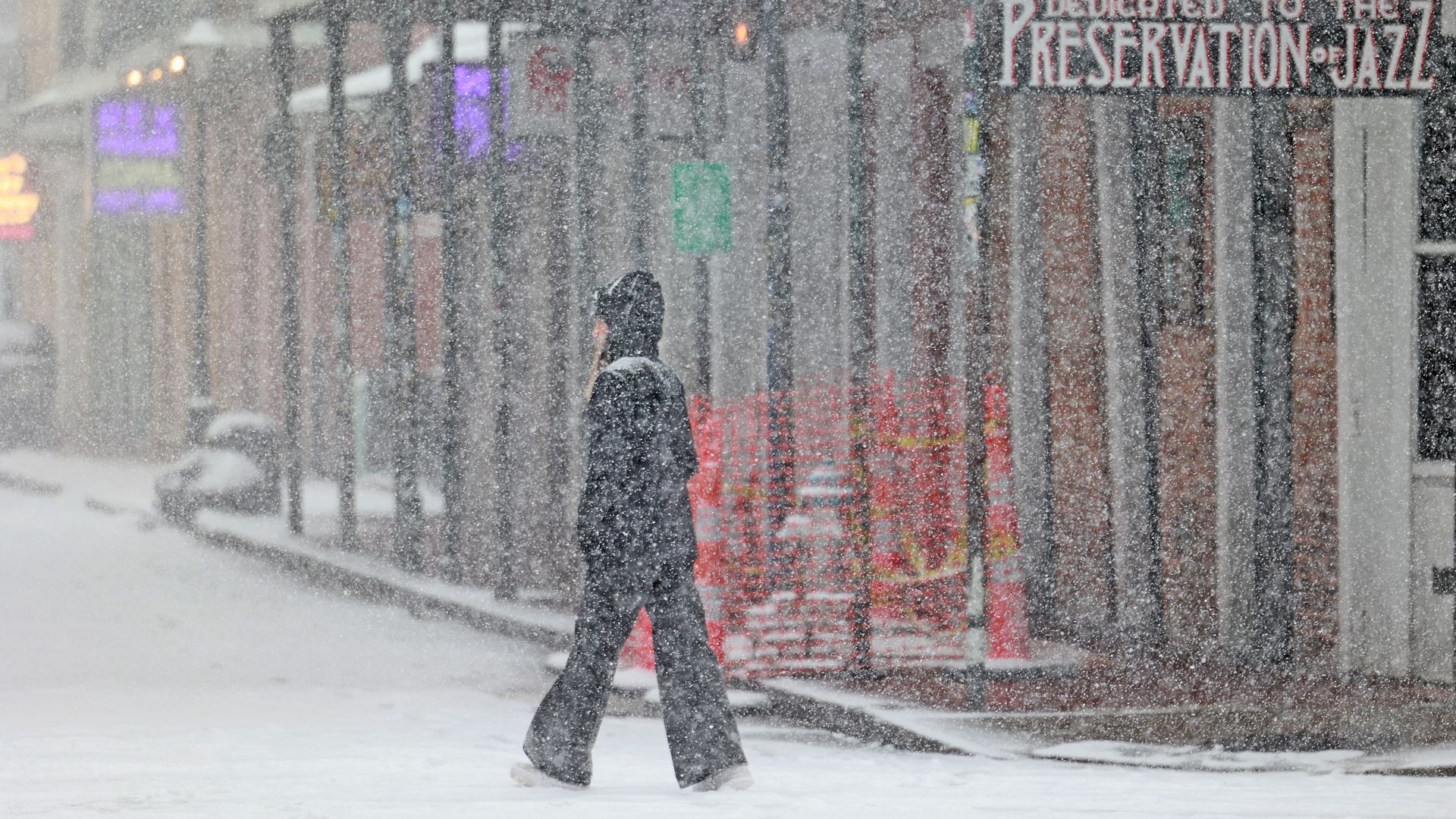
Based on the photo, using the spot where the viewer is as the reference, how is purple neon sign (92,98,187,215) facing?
facing the viewer

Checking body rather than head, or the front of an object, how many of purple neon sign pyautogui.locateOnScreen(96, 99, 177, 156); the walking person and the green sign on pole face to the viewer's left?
1

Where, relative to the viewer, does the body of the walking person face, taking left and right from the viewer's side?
facing to the left of the viewer

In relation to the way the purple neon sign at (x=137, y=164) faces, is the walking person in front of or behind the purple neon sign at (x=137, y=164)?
in front

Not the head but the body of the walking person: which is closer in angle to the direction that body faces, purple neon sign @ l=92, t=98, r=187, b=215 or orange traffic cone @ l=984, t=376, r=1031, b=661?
the purple neon sign

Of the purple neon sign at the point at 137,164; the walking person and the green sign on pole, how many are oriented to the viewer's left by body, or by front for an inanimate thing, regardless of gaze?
1

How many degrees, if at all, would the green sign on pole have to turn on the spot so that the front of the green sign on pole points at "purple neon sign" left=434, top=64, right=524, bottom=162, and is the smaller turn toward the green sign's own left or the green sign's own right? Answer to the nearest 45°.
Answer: approximately 135° to the green sign's own right

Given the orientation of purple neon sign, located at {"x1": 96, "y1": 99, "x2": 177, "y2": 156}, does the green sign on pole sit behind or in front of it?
in front

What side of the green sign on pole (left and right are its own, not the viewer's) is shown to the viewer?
front

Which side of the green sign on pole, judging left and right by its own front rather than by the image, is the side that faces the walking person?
front

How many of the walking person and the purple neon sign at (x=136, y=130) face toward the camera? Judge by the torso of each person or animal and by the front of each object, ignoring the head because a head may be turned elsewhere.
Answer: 1

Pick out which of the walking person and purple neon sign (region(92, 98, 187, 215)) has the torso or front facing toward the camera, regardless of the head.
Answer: the purple neon sign
